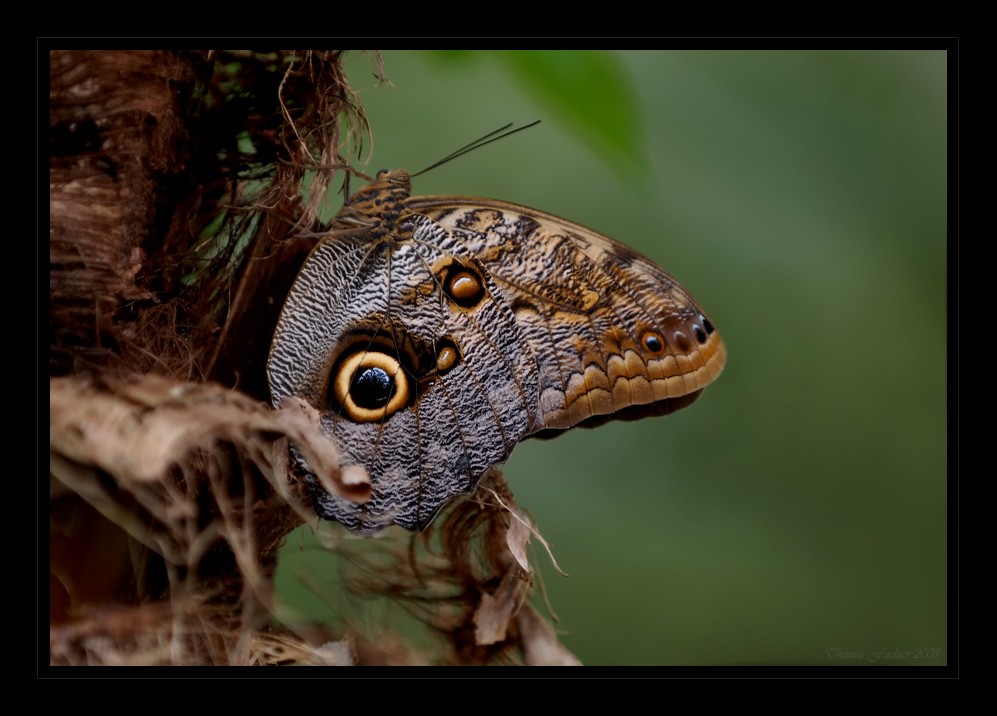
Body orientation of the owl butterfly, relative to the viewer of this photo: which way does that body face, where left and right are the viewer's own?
facing to the right of the viewer
